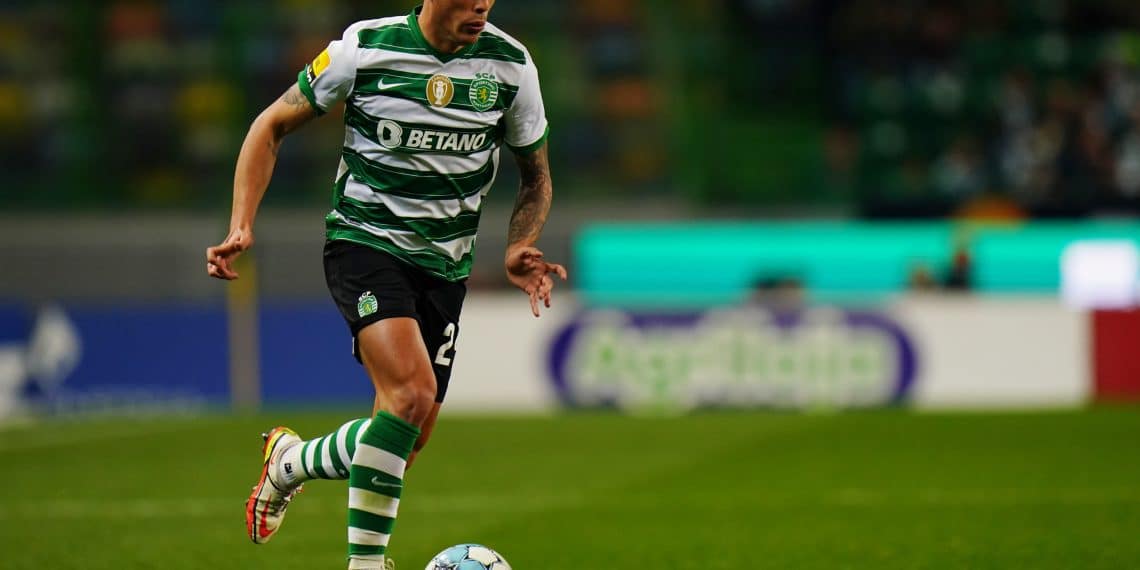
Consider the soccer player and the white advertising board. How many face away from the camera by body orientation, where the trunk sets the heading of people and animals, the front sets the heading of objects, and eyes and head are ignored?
0

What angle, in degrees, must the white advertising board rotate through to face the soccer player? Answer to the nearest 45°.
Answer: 0° — it already faces them

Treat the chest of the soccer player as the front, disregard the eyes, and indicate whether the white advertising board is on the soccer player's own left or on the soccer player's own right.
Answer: on the soccer player's own left

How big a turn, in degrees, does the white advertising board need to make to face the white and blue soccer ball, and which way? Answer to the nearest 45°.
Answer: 0° — it already faces it
